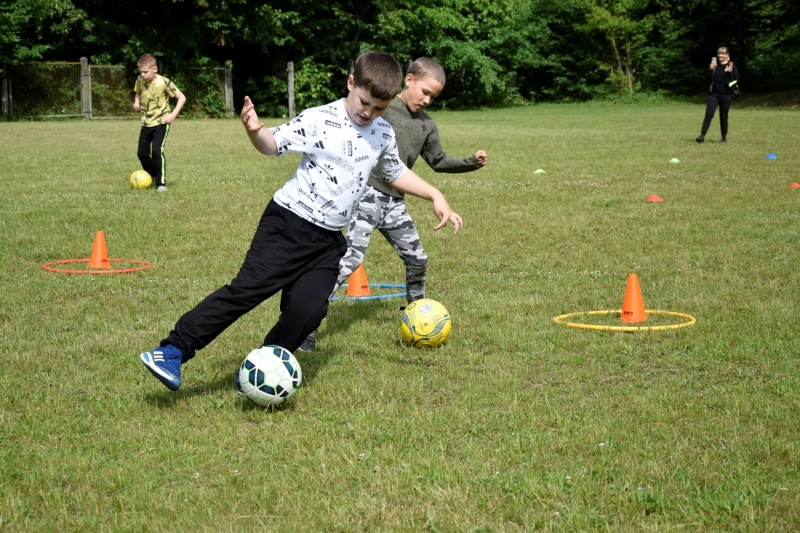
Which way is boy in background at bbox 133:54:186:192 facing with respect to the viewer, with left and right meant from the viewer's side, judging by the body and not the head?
facing the viewer and to the left of the viewer

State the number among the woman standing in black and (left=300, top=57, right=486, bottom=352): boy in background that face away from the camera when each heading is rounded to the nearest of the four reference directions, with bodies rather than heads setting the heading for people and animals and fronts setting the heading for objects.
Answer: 0

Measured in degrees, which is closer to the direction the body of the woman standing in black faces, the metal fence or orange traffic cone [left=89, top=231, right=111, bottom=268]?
the orange traffic cone

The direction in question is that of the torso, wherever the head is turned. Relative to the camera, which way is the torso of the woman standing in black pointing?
toward the camera

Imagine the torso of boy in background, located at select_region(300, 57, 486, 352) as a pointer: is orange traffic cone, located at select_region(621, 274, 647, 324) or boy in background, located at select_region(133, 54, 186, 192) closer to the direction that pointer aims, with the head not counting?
the orange traffic cone

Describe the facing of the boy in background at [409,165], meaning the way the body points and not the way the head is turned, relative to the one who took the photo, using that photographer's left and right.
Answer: facing the viewer and to the right of the viewer

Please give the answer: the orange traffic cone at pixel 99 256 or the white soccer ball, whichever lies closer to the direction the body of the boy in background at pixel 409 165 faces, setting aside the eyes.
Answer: the white soccer ball

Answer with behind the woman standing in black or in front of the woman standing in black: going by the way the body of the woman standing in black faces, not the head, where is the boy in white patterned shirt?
in front

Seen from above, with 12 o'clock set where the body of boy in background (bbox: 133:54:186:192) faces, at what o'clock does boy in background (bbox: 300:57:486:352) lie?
boy in background (bbox: 300:57:486:352) is roughly at 10 o'clock from boy in background (bbox: 133:54:186:192).
